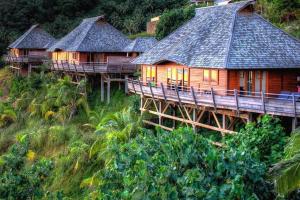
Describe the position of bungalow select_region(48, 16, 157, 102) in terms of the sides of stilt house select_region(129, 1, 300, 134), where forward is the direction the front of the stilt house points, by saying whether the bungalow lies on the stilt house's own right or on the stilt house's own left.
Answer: on the stilt house's own right

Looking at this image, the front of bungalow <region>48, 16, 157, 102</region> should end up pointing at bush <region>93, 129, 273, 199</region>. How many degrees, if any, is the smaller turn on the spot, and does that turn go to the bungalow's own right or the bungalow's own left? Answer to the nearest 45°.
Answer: approximately 45° to the bungalow's own left

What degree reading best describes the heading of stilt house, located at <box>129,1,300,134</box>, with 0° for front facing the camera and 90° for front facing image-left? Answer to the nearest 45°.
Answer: approximately 45°

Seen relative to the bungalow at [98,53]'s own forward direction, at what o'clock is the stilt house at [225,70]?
The stilt house is roughly at 10 o'clock from the bungalow.

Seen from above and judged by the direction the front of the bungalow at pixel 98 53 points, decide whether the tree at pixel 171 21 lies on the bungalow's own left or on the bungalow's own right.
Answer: on the bungalow's own left

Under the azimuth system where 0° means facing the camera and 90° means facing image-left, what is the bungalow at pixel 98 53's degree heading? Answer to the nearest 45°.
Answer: approximately 45°
